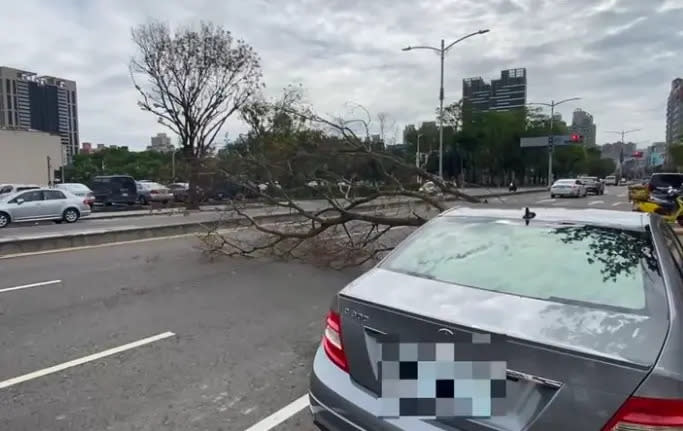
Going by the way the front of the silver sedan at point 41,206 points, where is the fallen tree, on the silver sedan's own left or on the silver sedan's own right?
on the silver sedan's own left

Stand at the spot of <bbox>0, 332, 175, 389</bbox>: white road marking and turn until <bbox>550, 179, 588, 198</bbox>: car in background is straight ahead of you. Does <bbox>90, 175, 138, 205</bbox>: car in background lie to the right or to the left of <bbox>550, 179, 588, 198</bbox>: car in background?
left

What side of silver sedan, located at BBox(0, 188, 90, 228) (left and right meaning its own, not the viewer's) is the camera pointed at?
left

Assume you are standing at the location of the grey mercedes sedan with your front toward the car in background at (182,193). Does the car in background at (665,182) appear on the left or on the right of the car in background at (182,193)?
right

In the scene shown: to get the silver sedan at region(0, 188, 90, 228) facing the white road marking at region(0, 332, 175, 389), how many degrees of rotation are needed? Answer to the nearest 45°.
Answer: approximately 90° to its left
